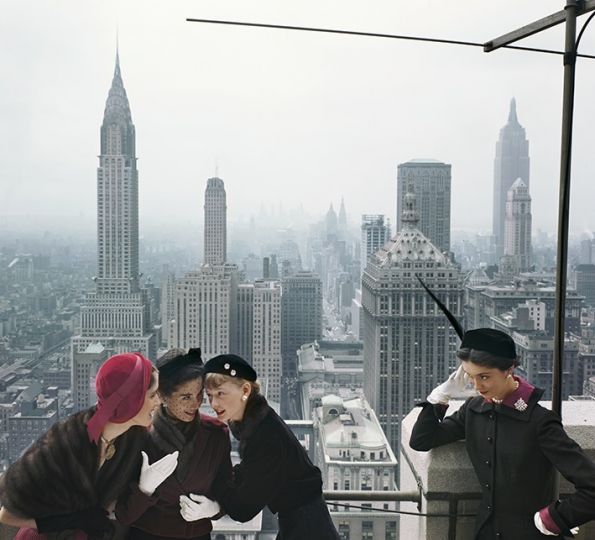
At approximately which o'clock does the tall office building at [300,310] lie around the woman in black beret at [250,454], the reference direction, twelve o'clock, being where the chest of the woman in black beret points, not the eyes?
The tall office building is roughly at 3 o'clock from the woman in black beret.

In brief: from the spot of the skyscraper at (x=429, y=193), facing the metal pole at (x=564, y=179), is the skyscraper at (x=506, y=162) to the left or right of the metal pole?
left

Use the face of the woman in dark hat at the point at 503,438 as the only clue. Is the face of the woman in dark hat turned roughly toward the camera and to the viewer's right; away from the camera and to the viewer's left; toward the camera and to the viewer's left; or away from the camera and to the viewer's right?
toward the camera and to the viewer's left

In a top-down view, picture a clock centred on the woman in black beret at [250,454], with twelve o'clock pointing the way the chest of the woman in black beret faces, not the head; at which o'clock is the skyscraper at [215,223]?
The skyscraper is roughly at 3 o'clock from the woman in black beret.

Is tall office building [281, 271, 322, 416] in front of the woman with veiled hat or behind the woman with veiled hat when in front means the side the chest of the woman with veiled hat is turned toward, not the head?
behind

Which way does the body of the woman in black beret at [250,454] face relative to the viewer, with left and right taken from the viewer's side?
facing to the left of the viewer

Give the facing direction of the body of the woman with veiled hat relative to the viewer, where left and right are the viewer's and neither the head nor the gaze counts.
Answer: facing the viewer

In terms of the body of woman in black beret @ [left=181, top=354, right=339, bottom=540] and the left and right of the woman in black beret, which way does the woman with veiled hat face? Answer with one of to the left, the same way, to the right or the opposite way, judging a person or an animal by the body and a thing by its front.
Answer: to the left

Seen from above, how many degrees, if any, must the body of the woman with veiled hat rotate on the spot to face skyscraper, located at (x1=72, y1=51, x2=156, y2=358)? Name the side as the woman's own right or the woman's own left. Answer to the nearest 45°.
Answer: approximately 180°

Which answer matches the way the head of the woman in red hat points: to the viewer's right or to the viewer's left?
to the viewer's right
